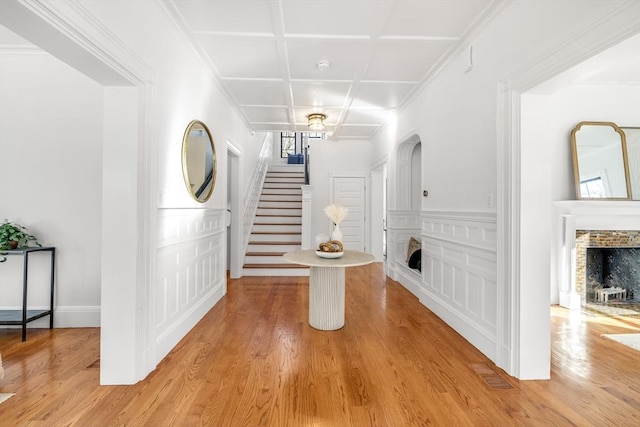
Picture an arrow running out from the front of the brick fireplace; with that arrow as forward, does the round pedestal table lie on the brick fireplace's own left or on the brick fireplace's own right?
on the brick fireplace's own right

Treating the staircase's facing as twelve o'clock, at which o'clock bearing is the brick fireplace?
The brick fireplace is roughly at 10 o'clock from the staircase.

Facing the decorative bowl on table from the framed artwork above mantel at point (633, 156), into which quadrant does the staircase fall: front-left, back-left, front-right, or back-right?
front-right

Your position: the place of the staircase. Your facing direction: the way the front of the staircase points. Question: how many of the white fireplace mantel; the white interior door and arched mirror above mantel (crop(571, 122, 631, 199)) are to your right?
0

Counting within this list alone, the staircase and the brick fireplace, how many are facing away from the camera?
0

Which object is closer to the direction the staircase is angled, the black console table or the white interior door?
the black console table

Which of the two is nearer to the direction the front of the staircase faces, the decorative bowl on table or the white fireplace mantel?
the decorative bowl on table

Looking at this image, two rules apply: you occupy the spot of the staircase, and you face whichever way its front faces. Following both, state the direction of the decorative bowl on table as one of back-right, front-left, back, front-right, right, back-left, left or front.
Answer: front

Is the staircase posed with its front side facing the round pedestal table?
yes

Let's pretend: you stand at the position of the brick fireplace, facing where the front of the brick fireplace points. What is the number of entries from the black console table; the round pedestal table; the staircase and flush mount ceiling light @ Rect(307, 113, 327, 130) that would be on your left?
0

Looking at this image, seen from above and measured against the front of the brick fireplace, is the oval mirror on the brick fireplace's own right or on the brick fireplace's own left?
on the brick fireplace's own right

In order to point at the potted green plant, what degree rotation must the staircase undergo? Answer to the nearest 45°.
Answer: approximately 45° to its right

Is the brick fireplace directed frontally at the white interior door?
no

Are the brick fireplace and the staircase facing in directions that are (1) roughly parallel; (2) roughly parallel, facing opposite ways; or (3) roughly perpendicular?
roughly parallel

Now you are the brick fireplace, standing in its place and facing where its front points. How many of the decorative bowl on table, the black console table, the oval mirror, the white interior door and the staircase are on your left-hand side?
0

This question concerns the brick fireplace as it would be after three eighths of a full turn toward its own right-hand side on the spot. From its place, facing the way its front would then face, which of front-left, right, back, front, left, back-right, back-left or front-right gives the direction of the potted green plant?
front-left

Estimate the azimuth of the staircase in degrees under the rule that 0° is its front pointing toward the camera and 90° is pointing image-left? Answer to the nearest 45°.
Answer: approximately 0°

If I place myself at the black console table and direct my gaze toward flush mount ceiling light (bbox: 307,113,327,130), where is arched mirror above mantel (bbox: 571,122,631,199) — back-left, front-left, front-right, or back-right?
front-right
